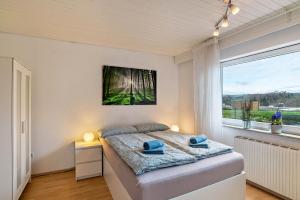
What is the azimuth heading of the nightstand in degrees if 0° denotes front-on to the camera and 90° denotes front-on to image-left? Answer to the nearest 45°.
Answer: approximately 0°

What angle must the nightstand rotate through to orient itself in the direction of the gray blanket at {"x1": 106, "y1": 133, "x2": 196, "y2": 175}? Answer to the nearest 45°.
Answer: approximately 45° to its left

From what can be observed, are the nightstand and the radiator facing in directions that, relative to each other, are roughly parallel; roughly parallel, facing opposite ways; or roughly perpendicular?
roughly perpendicular

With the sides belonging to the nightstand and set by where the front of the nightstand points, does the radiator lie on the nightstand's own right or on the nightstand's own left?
on the nightstand's own left

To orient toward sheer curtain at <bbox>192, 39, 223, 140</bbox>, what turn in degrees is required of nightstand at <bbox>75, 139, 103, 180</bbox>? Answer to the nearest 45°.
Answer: approximately 90° to its left

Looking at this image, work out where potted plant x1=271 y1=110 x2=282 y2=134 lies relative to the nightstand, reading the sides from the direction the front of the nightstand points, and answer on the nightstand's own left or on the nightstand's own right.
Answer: on the nightstand's own left

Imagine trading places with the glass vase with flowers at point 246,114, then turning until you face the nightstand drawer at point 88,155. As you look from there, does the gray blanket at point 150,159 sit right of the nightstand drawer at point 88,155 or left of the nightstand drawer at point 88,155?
left
